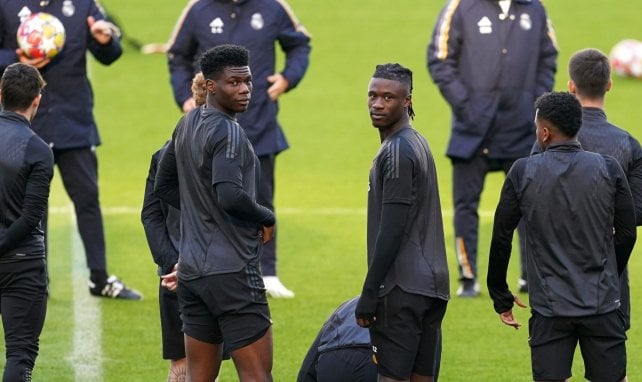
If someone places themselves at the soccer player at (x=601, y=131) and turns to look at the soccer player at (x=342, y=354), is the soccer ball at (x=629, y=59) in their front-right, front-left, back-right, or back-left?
back-right

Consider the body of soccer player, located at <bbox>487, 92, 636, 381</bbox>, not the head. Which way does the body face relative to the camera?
away from the camera

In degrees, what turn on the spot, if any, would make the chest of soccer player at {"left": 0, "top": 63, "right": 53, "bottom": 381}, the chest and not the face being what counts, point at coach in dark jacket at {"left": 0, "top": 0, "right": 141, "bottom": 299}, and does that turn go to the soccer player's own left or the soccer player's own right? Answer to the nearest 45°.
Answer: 0° — they already face them

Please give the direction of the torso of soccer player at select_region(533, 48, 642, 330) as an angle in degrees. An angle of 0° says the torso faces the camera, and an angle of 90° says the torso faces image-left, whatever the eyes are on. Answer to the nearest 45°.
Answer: approximately 180°

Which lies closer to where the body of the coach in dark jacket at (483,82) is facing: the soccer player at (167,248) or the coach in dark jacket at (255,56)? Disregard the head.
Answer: the soccer player

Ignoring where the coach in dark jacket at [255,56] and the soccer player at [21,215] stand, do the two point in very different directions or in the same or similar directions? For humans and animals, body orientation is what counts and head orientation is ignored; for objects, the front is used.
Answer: very different directions

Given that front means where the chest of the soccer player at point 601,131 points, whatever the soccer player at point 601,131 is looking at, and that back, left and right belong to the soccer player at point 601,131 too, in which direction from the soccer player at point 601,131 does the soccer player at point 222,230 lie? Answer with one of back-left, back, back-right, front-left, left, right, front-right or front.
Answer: back-left

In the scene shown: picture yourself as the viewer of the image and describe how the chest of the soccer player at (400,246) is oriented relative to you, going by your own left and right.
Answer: facing away from the viewer and to the left of the viewer

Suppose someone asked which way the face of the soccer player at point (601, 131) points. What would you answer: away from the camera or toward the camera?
away from the camera

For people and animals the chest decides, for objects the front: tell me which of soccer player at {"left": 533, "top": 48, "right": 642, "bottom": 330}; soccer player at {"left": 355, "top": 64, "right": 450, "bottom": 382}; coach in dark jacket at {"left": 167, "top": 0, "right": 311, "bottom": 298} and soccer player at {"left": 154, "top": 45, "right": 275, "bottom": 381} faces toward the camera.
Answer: the coach in dark jacket
